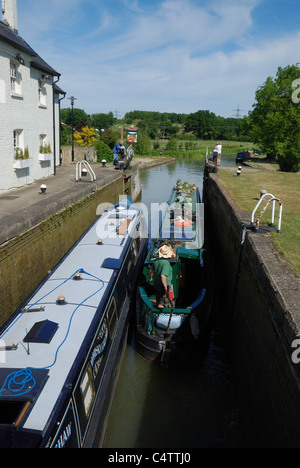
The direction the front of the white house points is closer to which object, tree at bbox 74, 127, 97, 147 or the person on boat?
the person on boat

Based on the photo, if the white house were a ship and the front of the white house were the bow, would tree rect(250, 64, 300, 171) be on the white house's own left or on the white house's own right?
on the white house's own left

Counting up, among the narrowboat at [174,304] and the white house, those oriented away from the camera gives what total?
1

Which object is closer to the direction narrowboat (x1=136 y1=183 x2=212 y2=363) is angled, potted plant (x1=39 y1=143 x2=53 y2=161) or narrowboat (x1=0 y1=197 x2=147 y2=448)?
the potted plant

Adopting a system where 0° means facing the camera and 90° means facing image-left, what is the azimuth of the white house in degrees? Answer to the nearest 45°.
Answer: approximately 315°

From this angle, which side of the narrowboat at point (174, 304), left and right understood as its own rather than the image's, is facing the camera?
back

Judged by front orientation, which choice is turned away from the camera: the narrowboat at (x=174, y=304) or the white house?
the narrowboat

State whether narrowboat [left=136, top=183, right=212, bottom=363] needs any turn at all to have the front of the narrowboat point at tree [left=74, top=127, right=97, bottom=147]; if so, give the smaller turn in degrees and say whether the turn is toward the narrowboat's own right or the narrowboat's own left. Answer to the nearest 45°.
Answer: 0° — it already faces it

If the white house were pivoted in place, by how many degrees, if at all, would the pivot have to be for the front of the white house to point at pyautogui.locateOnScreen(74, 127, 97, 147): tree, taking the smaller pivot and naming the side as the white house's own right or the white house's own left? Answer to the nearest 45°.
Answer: approximately 135° to the white house's own left

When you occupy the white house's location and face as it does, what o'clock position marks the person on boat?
The person on boat is roughly at 1 o'clock from the white house.

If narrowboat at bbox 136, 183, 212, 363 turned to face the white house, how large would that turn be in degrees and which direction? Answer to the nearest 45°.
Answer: approximately 45° to its left

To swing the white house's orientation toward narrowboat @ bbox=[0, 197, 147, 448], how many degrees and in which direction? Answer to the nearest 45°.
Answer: approximately 45° to its right

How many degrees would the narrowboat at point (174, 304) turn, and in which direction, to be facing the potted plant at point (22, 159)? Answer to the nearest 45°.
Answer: approximately 45° to its left
